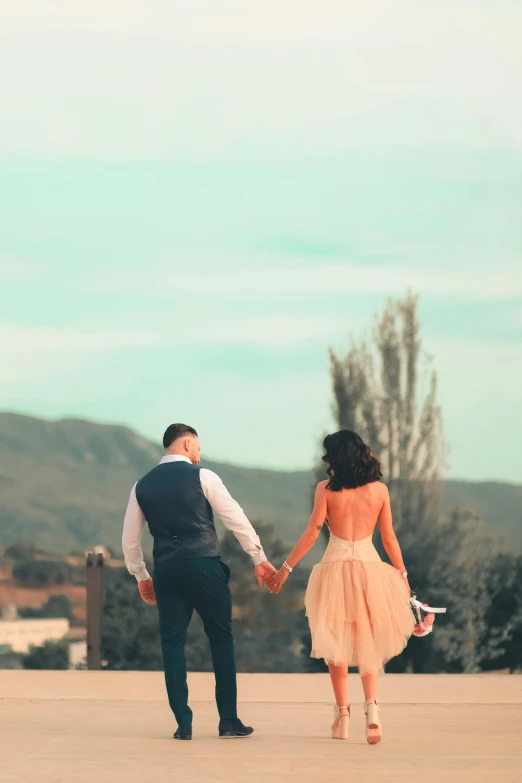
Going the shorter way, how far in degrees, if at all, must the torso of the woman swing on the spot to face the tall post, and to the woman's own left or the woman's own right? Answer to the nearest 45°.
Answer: approximately 45° to the woman's own left

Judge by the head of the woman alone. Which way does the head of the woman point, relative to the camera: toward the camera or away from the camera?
away from the camera

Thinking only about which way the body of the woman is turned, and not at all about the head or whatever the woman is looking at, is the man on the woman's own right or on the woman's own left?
on the woman's own left

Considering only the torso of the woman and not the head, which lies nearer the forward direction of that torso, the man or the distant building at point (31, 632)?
the distant building

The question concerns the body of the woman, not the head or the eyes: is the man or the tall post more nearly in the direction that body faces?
the tall post

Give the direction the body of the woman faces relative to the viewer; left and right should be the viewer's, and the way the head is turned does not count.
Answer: facing away from the viewer

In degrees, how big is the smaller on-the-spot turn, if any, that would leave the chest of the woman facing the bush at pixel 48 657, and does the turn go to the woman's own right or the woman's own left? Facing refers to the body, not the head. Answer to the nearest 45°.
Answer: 0° — they already face it

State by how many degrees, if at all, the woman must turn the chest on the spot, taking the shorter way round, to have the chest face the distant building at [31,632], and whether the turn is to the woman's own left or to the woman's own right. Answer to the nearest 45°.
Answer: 0° — they already face it

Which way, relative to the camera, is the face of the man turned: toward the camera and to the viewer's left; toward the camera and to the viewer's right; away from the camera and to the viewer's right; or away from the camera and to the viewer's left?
away from the camera and to the viewer's right

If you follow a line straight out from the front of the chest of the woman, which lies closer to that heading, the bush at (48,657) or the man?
the bush
